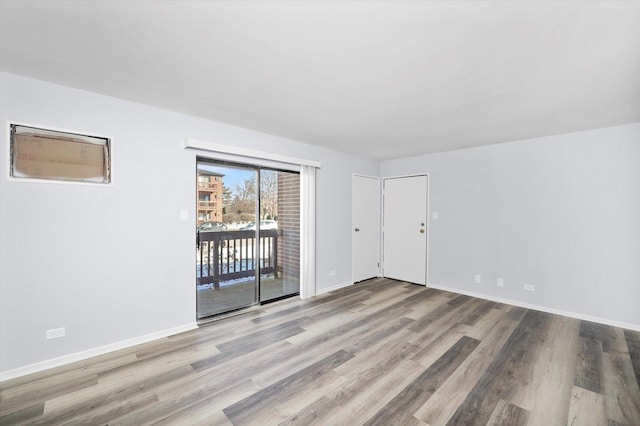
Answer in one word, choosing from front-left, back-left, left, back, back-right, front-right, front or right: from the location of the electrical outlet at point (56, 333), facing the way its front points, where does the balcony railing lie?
left

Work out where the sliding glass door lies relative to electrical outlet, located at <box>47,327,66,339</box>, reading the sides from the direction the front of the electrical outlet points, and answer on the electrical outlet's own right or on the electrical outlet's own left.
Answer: on the electrical outlet's own left

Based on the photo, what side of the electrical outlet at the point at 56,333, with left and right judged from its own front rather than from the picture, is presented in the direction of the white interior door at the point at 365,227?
left

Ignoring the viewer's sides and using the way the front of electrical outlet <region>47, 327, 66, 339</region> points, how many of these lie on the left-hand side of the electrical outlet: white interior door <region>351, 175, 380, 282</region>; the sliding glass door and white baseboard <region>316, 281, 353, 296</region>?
3

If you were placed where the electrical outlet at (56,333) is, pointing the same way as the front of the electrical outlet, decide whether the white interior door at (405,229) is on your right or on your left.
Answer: on your left

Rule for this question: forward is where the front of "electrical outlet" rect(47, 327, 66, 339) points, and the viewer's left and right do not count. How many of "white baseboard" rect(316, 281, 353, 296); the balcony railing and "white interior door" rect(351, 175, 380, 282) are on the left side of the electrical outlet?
3
